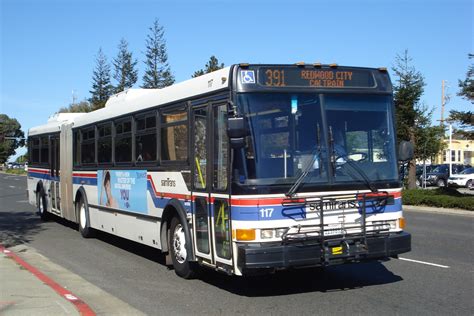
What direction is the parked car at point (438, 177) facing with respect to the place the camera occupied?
facing the viewer and to the left of the viewer

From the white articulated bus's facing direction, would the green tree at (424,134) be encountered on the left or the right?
on its left

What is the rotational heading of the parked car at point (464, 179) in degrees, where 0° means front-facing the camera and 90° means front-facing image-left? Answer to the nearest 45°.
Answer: approximately 45°

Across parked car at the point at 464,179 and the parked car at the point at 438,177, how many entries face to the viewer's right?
0

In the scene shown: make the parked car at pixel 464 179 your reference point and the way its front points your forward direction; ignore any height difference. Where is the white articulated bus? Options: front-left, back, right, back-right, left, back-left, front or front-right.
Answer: front-left

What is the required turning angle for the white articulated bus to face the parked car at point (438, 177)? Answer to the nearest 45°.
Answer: approximately 90° to its left

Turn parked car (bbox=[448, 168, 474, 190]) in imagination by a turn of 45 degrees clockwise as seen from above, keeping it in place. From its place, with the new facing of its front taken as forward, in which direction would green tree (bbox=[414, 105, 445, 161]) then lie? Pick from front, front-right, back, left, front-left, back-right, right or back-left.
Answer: left

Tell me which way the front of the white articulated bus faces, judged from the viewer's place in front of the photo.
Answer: facing the viewer and to the right of the viewer

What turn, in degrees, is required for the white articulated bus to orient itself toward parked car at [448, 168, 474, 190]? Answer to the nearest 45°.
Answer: approximately 90° to its left

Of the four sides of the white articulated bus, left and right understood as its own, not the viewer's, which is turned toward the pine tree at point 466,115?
left
